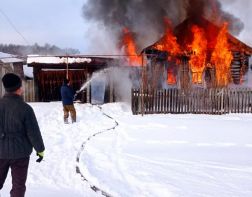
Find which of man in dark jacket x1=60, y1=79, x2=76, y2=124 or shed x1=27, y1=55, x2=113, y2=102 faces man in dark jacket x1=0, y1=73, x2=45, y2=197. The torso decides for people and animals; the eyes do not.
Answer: the shed

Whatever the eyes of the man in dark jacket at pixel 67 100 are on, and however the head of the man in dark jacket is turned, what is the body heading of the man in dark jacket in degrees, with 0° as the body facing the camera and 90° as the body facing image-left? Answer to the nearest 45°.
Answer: approximately 225°

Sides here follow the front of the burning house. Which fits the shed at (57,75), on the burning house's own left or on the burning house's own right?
on the burning house's own right

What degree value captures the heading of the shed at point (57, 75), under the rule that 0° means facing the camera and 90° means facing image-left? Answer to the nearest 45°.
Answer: approximately 0°

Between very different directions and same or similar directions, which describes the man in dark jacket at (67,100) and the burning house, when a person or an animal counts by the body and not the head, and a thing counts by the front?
very different directions

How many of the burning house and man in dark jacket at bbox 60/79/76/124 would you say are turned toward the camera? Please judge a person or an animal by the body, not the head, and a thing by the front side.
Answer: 1

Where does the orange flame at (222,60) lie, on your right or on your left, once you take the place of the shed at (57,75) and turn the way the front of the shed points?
on your left

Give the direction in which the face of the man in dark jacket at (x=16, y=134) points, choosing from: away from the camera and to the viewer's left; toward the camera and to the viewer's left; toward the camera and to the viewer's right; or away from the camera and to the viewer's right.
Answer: away from the camera and to the viewer's right

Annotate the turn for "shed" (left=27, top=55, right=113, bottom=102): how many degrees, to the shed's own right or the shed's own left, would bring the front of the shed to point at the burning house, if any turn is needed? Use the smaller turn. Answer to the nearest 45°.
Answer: approximately 90° to the shed's own left

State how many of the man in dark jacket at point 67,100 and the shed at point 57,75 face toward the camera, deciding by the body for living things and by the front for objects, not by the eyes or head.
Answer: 1
